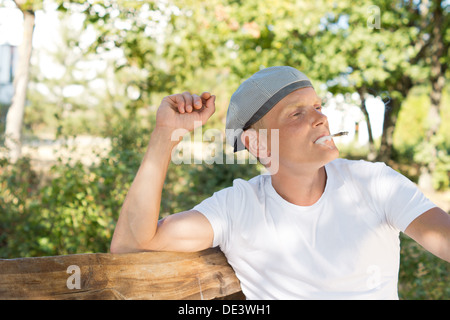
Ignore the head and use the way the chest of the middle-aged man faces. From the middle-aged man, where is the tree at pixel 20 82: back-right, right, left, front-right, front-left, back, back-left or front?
back-right

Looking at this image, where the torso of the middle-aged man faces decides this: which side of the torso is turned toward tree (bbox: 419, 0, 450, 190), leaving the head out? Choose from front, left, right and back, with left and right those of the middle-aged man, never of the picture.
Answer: back

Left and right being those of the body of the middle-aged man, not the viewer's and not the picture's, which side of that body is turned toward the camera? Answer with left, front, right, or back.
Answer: front

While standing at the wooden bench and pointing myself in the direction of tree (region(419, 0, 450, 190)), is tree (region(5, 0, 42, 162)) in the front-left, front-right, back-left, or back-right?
front-left

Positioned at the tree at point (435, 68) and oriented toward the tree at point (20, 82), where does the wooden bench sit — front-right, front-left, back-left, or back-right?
front-left
